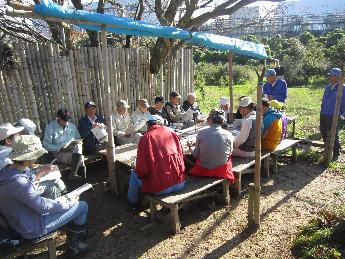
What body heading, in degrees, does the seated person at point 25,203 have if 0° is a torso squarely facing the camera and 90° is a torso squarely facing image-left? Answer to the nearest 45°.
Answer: approximately 270°

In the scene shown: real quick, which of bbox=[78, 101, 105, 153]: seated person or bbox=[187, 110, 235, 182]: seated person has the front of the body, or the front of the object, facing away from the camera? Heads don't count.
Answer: bbox=[187, 110, 235, 182]: seated person

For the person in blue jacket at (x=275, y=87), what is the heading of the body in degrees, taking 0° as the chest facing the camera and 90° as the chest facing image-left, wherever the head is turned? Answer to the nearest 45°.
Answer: approximately 45°

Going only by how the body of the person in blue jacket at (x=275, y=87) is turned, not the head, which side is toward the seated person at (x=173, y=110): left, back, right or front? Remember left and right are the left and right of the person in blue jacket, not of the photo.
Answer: front

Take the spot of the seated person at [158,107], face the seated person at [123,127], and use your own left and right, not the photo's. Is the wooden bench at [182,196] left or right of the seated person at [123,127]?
left

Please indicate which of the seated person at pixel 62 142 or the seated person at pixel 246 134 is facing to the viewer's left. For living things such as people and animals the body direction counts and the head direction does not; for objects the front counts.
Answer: the seated person at pixel 246 134

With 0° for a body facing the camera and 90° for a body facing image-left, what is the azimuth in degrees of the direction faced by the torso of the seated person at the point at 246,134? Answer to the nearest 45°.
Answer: approximately 90°

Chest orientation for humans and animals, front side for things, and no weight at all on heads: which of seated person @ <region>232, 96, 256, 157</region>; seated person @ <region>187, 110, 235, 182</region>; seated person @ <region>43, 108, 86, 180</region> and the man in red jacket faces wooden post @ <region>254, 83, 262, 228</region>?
seated person @ <region>43, 108, 86, 180</region>

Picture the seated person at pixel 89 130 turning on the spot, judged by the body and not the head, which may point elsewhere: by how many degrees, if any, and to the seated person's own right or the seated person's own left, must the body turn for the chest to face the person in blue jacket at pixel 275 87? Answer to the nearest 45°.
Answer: approximately 45° to the seated person's own left

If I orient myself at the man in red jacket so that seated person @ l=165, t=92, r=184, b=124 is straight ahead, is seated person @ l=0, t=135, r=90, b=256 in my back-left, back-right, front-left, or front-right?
back-left

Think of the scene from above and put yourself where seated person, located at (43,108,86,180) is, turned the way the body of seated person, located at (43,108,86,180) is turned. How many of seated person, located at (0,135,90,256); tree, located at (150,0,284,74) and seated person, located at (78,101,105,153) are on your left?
2

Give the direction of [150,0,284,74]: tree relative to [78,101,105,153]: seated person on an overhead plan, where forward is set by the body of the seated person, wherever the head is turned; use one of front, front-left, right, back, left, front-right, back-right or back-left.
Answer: left

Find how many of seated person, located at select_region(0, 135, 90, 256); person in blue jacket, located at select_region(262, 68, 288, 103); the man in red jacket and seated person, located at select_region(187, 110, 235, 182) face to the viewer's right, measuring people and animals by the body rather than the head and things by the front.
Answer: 1

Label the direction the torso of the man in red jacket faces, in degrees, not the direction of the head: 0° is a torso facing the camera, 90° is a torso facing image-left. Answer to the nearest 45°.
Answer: approximately 135°

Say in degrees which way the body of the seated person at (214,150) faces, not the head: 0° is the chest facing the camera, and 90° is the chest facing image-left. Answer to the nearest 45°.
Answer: approximately 180°

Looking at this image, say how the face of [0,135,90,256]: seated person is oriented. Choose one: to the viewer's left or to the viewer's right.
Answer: to the viewer's right
